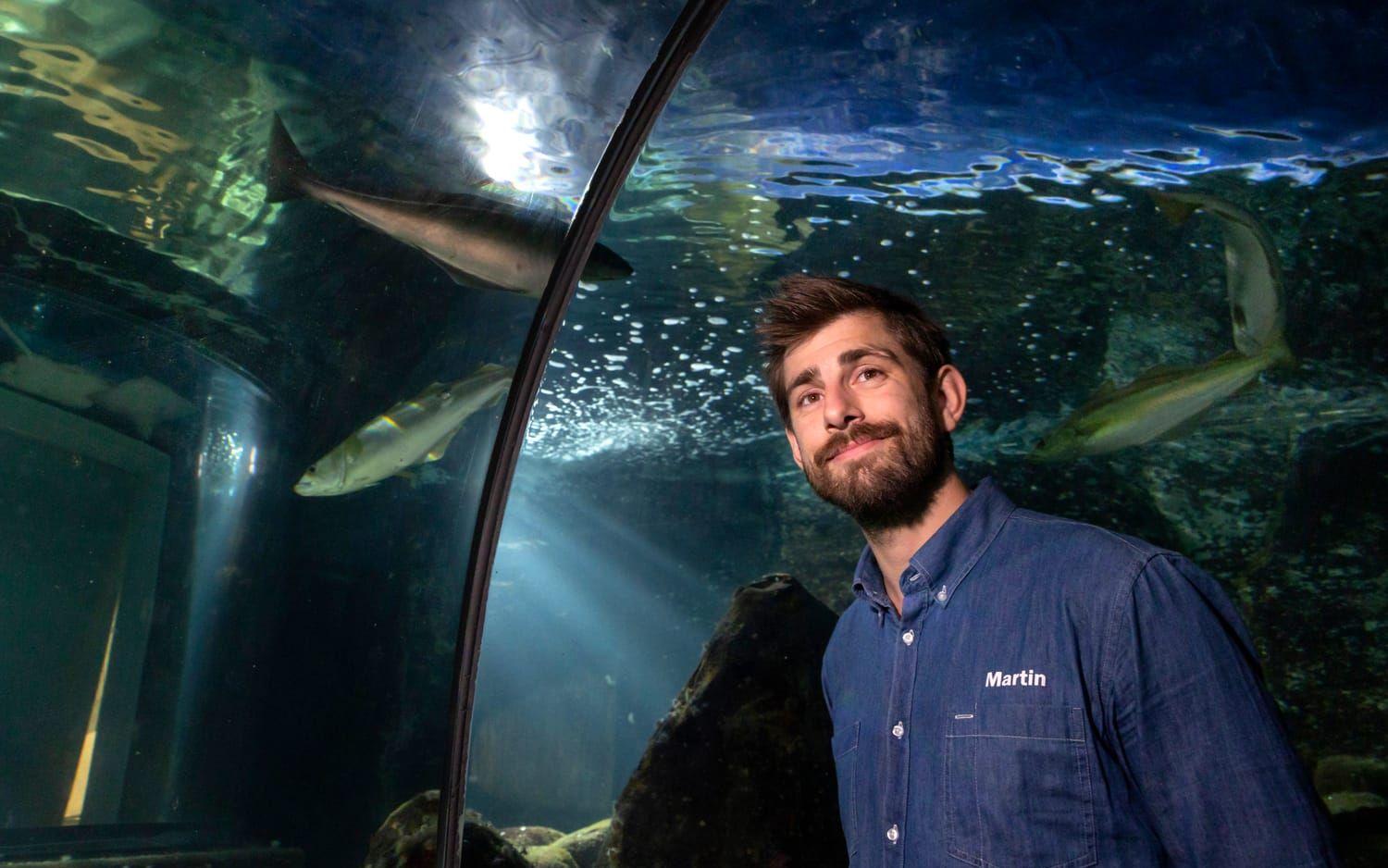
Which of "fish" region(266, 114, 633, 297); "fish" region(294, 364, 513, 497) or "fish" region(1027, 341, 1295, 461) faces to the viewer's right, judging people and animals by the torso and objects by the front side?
"fish" region(266, 114, 633, 297)

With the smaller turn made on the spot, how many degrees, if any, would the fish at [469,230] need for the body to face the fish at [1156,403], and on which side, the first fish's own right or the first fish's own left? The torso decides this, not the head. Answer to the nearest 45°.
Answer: approximately 45° to the first fish's own left

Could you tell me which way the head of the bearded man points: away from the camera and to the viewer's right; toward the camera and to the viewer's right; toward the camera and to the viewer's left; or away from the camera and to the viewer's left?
toward the camera and to the viewer's left

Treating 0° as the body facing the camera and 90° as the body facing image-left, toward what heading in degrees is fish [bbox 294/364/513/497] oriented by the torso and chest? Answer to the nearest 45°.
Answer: approximately 90°

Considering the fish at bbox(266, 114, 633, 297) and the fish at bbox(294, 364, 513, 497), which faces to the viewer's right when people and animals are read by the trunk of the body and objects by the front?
the fish at bbox(266, 114, 633, 297)

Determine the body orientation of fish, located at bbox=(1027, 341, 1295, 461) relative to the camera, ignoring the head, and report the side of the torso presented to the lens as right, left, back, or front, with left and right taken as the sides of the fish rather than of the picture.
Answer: left

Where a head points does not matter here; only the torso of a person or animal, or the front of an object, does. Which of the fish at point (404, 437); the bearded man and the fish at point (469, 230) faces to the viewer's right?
the fish at point (469, 230)

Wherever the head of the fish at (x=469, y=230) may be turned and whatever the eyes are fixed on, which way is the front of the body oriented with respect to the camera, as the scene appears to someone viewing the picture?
to the viewer's right
